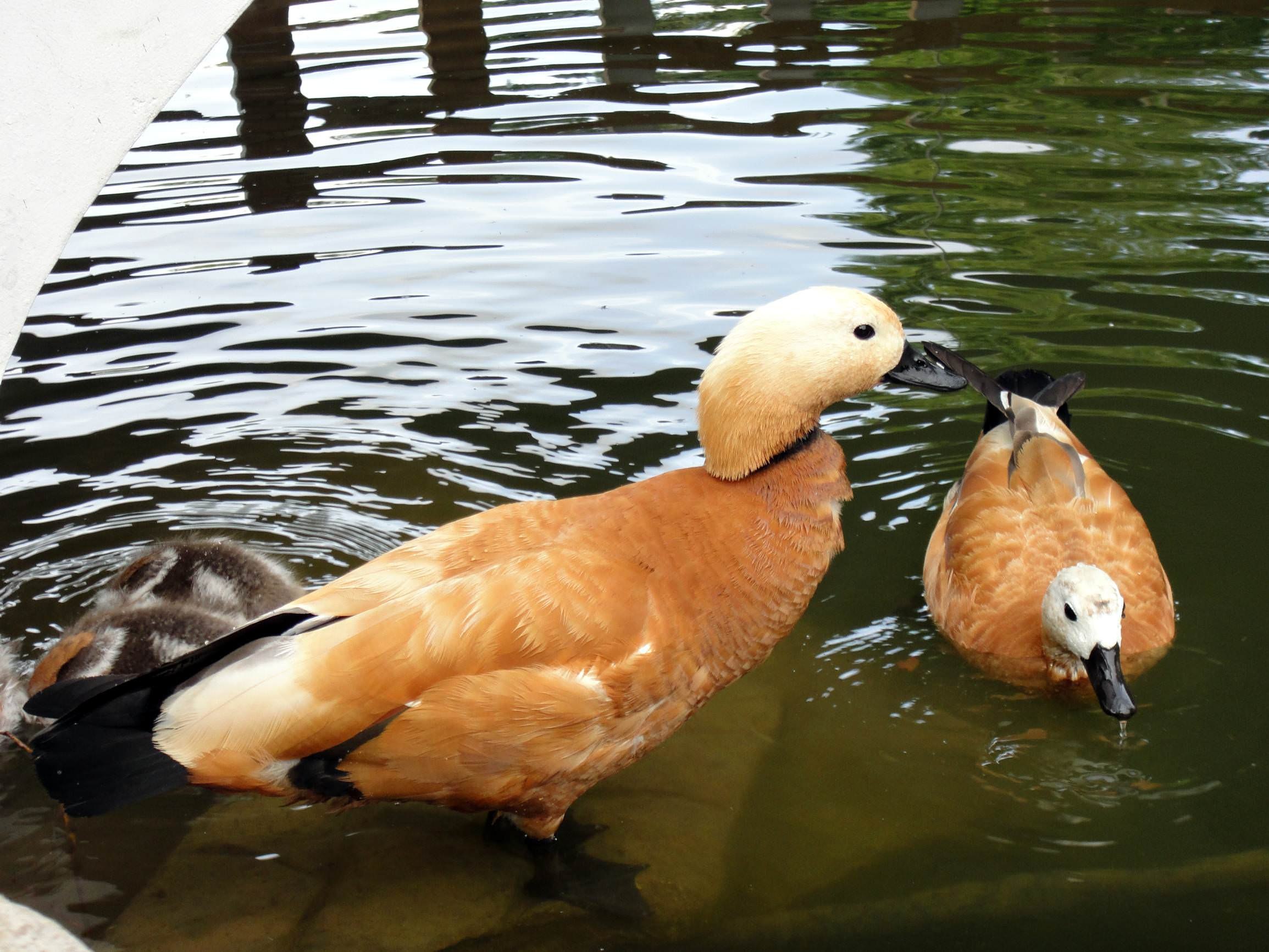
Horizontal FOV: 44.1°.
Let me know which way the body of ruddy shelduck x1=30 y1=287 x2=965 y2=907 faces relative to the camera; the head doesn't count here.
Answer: to the viewer's right

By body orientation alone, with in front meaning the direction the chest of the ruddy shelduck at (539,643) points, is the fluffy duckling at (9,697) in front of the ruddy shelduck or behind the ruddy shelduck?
behind

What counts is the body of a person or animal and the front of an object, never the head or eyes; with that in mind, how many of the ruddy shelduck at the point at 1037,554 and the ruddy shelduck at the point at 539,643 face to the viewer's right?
1

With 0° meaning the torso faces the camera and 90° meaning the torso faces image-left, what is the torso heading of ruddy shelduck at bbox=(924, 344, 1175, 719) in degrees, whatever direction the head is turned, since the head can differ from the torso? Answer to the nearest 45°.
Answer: approximately 0°

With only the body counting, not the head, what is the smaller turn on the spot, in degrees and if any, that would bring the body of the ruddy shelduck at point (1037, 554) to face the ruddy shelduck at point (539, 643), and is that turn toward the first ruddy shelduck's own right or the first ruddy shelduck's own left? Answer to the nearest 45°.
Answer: approximately 45° to the first ruddy shelduck's own right

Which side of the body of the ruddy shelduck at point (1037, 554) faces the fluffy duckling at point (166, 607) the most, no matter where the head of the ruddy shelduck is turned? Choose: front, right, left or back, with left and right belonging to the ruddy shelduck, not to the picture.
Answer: right

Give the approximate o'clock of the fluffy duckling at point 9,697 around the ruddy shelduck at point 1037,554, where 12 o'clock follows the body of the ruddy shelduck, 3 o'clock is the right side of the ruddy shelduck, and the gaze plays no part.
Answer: The fluffy duckling is roughly at 2 o'clock from the ruddy shelduck.

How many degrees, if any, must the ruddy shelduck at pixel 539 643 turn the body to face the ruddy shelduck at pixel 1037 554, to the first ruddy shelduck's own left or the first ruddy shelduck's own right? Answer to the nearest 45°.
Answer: approximately 45° to the first ruddy shelduck's own left

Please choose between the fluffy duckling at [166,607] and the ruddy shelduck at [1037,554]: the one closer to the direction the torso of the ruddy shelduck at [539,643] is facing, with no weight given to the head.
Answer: the ruddy shelduck
